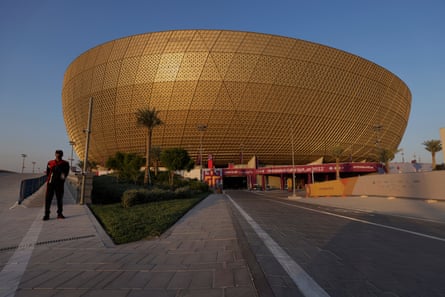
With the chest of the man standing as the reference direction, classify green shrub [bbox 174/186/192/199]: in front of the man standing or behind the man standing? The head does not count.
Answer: behind

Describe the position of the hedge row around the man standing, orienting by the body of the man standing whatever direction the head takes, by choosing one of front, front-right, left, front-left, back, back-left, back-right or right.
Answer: back-left

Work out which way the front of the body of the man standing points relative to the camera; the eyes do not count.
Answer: toward the camera

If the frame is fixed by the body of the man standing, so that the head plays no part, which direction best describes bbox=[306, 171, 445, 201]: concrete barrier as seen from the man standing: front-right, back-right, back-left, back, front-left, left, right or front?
left
